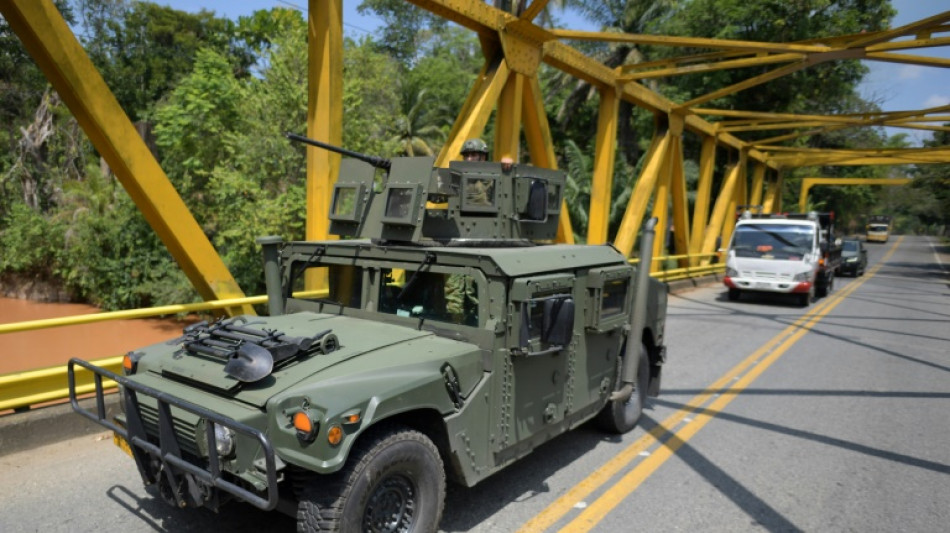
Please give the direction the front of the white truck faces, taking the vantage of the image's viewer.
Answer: facing the viewer

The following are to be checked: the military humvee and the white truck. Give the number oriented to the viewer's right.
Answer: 0

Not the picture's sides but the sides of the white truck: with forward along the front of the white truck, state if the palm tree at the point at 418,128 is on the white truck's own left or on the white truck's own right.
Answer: on the white truck's own right

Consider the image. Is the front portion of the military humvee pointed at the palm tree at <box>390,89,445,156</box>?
no

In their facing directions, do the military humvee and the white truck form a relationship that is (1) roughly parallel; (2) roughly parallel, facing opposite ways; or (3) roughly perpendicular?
roughly parallel

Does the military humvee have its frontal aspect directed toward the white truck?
no

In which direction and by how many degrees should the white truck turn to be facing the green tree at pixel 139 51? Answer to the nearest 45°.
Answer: approximately 90° to its right

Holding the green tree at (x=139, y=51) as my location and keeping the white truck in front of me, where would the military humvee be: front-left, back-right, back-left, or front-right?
front-right

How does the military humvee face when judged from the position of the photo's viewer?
facing the viewer and to the left of the viewer

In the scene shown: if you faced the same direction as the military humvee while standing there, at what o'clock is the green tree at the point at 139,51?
The green tree is roughly at 4 o'clock from the military humvee.

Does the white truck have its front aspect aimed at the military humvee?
yes
